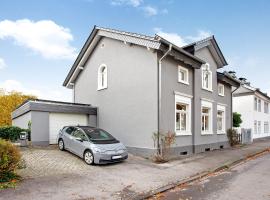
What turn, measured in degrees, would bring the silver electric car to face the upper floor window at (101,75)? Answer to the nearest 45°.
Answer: approximately 135° to its left

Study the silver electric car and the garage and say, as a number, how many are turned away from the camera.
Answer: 0

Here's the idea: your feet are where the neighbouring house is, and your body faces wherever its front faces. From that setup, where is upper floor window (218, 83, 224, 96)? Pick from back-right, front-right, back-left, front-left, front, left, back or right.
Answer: front-right

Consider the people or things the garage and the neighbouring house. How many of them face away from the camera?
0

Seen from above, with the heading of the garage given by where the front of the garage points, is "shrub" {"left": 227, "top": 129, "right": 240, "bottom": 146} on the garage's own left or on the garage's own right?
on the garage's own left

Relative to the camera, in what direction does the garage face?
facing the viewer and to the right of the viewer

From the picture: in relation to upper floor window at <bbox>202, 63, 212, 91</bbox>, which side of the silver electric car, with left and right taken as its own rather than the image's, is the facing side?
left
